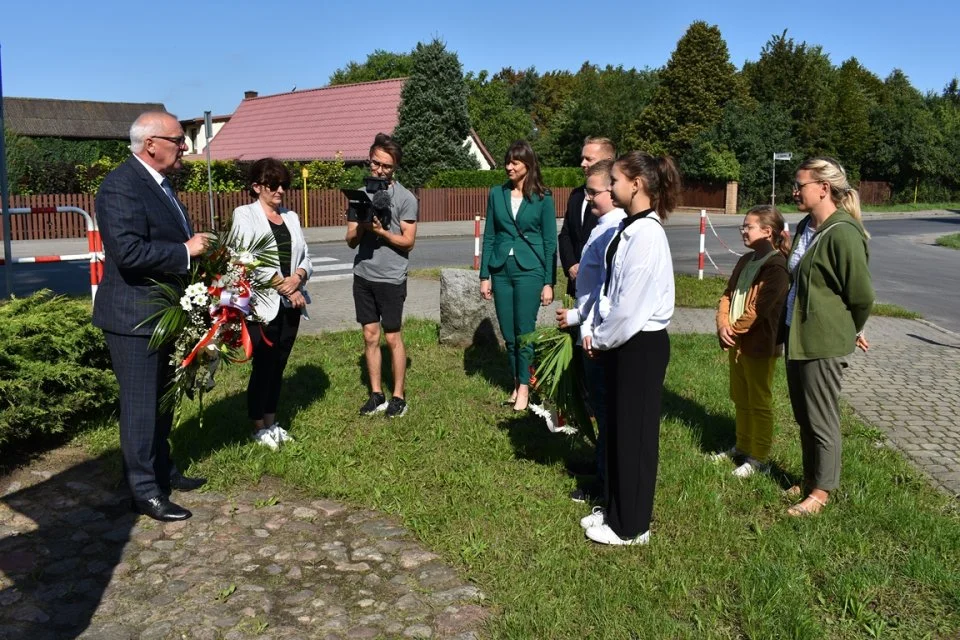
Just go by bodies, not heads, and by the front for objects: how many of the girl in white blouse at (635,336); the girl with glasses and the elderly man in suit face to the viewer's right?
1

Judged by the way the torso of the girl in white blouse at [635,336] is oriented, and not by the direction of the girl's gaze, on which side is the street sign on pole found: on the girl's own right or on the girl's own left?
on the girl's own right

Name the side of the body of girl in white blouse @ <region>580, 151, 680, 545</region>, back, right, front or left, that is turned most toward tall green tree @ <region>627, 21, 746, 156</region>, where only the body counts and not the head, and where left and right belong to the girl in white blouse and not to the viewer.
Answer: right

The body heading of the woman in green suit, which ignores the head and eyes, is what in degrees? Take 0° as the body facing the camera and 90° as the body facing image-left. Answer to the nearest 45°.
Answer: approximately 0°

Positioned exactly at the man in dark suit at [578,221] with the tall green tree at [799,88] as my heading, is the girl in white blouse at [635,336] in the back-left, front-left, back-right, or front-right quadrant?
back-right

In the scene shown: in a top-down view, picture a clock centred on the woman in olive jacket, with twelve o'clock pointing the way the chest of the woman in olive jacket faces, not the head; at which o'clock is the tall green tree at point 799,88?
The tall green tree is roughly at 3 o'clock from the woman in olive jacket.

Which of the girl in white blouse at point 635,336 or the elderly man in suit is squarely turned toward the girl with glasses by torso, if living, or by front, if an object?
the elderly man in suit

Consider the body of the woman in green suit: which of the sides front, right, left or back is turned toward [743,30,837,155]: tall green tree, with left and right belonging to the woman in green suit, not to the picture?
back

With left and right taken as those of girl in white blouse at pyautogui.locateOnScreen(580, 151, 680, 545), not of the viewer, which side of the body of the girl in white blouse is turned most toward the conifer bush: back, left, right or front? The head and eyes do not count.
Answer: front

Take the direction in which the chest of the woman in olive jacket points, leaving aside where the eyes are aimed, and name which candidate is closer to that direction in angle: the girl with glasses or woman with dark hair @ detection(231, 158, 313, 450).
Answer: the woman with dark hair

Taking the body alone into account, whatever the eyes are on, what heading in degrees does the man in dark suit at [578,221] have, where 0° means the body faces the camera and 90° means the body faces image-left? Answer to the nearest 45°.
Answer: approximately 45°

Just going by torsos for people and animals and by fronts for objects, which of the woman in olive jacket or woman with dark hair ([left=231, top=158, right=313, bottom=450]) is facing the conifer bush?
the woman in olive jacket

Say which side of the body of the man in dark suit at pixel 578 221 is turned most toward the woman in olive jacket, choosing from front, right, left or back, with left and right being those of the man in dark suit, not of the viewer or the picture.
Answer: left

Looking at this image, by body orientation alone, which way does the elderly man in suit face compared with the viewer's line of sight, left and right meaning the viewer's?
facing to the right of the viewer

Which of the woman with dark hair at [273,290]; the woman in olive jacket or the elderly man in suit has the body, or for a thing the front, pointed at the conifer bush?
the woman in olive jacket
